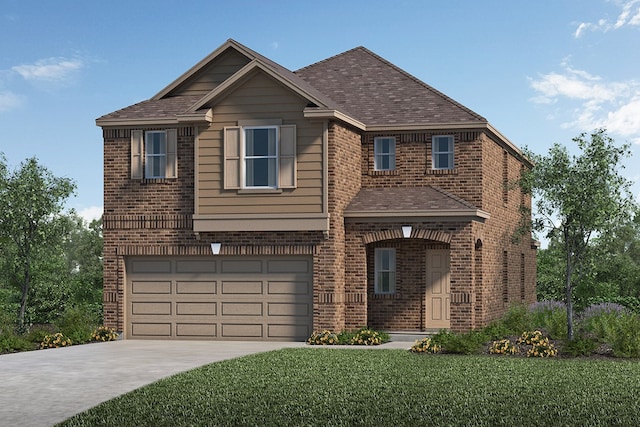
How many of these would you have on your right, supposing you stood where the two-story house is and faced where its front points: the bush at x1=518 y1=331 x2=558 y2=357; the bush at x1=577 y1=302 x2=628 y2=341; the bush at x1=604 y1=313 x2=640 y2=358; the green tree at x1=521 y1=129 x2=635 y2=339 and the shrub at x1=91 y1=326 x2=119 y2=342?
1

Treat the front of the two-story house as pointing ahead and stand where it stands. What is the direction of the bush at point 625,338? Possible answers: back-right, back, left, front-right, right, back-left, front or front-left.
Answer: front-left

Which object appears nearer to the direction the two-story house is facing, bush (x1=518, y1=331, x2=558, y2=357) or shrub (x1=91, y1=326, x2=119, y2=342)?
the bush

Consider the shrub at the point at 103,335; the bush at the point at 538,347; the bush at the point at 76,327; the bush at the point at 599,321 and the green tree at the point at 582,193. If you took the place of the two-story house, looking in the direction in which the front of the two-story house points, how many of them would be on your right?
2

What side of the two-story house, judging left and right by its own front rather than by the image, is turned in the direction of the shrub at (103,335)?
right

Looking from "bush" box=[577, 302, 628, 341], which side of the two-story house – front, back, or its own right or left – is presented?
left

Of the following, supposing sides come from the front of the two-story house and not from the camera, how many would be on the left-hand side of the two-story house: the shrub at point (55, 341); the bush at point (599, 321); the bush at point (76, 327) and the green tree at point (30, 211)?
1

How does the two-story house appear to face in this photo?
toward the camera

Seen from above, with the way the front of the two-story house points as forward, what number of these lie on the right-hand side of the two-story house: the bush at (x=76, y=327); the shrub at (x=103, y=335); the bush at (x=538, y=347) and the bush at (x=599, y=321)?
2

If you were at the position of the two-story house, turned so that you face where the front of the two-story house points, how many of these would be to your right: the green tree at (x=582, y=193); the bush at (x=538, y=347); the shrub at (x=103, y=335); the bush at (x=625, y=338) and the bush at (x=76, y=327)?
2

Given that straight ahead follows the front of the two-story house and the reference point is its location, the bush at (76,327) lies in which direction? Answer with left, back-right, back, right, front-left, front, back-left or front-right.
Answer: right

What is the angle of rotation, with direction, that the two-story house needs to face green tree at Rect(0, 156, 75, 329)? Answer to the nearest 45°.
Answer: approximately 135° to its right

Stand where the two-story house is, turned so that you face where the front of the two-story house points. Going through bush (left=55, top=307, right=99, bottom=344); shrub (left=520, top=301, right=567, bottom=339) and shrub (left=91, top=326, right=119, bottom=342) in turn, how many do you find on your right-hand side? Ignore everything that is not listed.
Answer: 2
